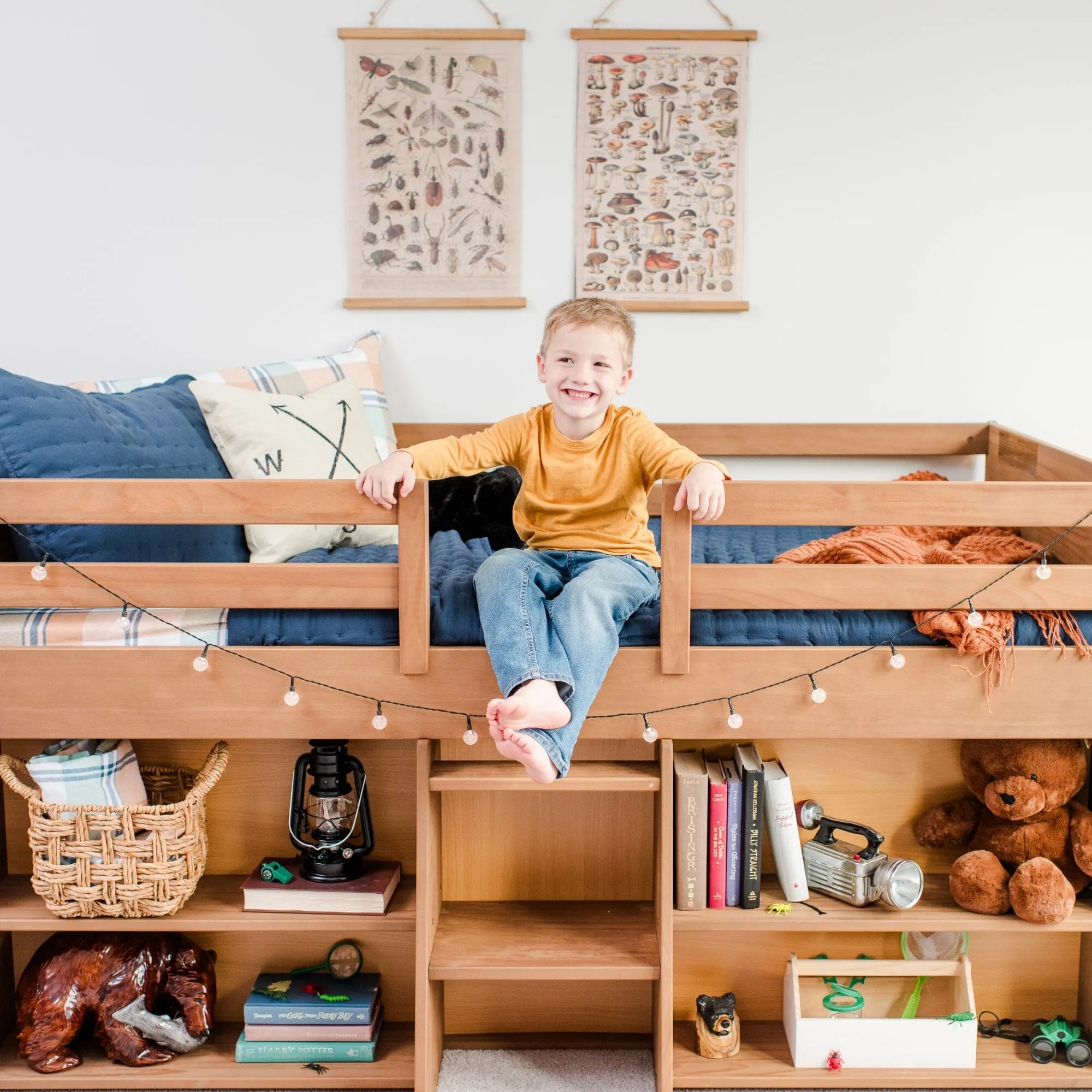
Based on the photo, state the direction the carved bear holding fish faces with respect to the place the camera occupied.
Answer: facing to the right of the viewer

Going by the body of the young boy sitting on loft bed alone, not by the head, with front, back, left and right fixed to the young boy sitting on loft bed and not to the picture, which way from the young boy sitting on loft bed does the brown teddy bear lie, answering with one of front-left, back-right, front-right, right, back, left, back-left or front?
left

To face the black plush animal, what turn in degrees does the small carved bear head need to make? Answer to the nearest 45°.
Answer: approximately 180°

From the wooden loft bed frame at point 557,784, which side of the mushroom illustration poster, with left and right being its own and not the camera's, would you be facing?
front
